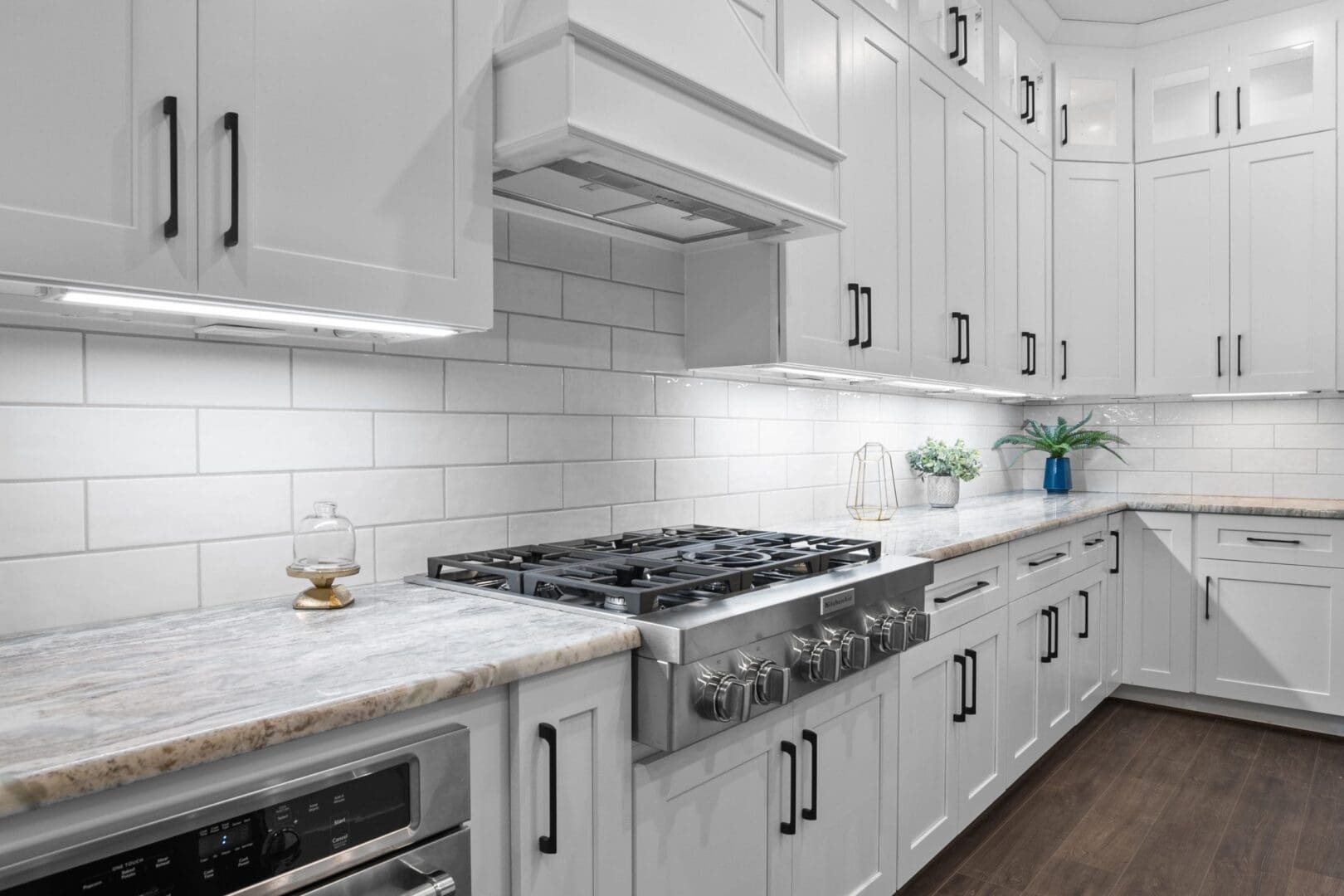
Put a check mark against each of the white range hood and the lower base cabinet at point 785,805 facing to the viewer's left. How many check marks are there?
0

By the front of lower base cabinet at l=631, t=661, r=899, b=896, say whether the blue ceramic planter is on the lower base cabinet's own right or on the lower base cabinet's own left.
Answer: on the lower base cabinet's own left

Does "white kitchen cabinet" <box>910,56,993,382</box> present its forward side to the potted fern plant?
no

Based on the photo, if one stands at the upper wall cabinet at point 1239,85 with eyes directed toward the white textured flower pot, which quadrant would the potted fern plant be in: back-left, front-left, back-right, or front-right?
front-right

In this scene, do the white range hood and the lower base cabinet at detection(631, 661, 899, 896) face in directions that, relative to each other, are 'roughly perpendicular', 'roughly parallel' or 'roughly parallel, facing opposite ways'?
roughly parallel

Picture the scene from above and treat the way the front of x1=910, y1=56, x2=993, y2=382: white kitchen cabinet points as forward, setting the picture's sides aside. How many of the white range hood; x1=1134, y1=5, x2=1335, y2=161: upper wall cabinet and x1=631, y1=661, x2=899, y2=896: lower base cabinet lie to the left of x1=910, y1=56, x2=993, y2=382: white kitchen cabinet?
1

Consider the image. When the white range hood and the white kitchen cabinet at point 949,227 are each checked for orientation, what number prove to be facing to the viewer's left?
0

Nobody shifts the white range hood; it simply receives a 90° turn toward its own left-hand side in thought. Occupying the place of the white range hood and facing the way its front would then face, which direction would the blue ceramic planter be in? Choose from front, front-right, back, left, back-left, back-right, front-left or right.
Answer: front

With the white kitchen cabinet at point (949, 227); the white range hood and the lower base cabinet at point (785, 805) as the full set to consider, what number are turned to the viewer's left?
0

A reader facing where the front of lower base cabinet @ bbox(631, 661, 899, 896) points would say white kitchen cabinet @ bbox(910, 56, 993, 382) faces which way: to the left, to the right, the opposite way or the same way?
the same way

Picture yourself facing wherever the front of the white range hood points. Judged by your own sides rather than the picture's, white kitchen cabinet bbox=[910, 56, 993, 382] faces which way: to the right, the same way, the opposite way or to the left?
the same way

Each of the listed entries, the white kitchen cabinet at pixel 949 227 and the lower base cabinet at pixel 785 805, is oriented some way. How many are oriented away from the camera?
0

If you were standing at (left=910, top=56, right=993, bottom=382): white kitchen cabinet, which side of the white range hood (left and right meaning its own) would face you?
left

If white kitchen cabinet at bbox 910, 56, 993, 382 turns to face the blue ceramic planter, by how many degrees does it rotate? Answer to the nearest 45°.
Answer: approximately 135° to its left

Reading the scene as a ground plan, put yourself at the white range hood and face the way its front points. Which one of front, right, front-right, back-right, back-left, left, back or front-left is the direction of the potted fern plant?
left

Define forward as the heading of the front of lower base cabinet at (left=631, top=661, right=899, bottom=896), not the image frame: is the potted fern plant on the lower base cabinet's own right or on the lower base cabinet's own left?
on the lower base cabinet's own left

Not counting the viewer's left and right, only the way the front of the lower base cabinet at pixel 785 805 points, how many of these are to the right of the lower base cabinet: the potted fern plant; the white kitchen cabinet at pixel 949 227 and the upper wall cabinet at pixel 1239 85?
0

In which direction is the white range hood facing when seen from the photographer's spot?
facing the viewer and to the right of the viewer
